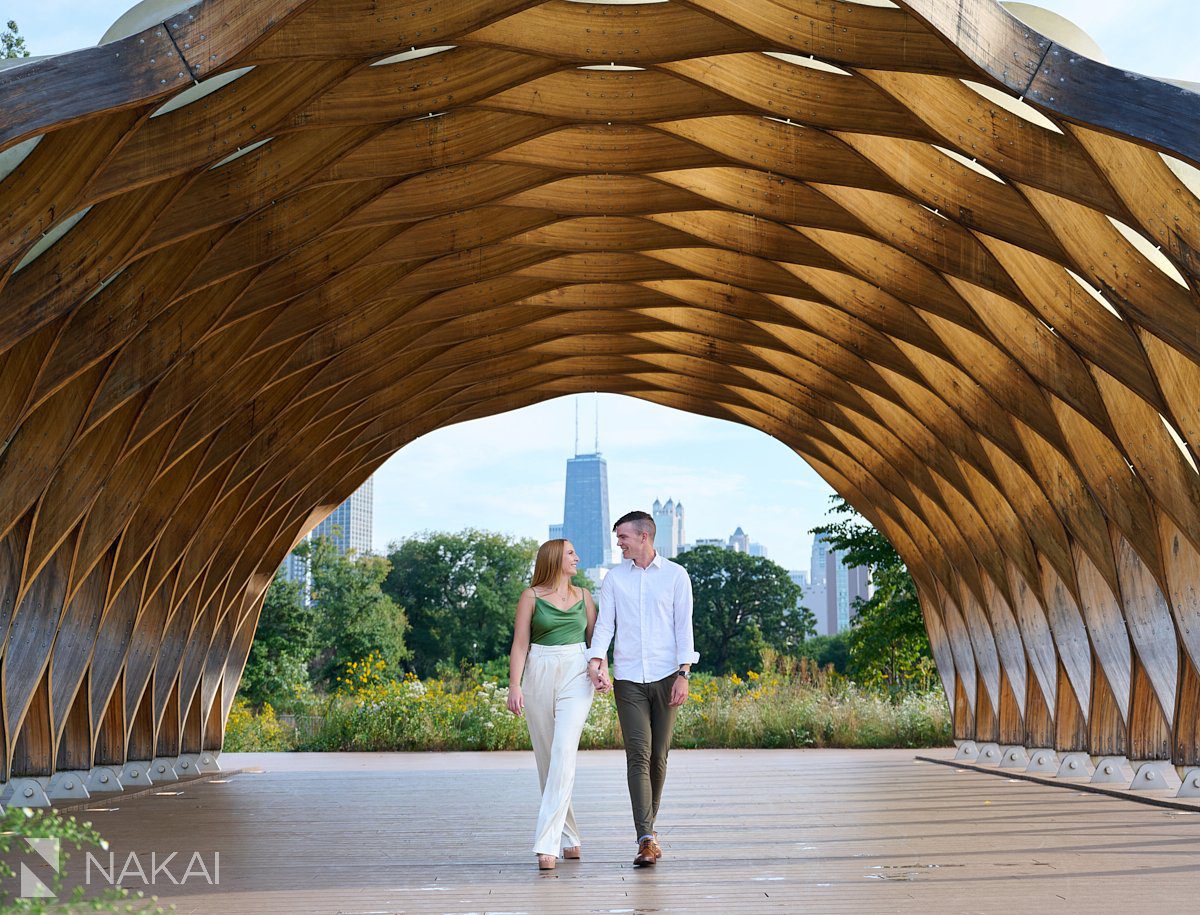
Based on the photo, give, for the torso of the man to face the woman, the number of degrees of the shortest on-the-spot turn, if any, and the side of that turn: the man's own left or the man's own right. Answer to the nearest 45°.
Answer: approximately 90° to the man's own right

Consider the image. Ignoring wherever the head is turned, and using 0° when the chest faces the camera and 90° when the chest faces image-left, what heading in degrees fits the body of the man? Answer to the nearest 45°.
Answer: approximately 0°

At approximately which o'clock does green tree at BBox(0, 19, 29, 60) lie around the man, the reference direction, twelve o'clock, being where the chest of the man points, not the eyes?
The green tree is roughly at 5 o'clock from the man.

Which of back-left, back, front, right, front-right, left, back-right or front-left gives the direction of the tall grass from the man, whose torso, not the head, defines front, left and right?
back

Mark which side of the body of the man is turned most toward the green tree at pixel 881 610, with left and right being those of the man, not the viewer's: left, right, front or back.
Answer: back
